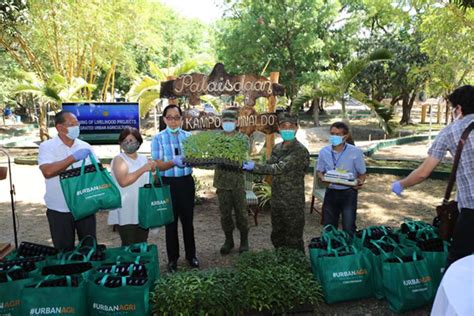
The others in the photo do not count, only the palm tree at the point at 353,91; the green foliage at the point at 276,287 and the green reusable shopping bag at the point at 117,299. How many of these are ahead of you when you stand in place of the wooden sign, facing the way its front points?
2

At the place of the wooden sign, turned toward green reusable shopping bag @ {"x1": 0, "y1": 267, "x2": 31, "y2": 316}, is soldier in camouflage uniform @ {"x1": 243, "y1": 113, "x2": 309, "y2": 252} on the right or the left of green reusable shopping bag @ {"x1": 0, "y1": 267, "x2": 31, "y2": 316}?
left

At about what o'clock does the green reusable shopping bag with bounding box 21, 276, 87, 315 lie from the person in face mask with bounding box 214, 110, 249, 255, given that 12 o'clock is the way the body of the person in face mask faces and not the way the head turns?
The green reusable shopping bag is roughly at 1 o'clock from the person in face mask.

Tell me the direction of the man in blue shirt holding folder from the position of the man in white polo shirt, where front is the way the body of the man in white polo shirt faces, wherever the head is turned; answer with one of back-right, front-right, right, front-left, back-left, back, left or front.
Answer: front-left

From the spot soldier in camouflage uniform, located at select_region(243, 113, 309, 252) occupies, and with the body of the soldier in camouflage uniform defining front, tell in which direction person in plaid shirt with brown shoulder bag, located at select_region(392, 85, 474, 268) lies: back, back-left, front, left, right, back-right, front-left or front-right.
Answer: left

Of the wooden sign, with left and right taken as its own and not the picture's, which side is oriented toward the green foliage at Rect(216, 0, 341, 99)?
back

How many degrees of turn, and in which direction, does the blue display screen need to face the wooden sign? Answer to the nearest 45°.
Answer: approximately 45° to its left

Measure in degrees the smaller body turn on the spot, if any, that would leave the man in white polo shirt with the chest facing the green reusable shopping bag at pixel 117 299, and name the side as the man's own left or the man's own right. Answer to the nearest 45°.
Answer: approximately 45° to the man's own right

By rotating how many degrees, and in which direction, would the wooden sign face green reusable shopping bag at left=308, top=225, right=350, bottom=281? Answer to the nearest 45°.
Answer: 0° — it already faces it

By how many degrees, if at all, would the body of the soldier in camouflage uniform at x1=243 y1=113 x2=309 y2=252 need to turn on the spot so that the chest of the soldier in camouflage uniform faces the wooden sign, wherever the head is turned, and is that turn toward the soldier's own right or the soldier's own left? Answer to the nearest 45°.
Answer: approximately 90° to the soldier's own right

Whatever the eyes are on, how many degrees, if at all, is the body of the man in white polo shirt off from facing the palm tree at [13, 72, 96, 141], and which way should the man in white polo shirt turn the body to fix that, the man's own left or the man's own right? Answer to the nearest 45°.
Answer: approximately 135° to the man's own left

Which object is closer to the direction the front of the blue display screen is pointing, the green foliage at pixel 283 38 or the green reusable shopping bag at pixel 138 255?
the green reusable shopping bag
